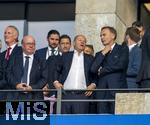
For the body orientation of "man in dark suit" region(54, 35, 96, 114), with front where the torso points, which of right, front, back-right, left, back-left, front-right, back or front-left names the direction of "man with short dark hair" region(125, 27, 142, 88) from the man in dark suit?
left

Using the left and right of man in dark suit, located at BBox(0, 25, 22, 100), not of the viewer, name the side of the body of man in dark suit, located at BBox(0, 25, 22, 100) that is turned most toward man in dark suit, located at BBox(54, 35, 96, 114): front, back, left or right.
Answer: left

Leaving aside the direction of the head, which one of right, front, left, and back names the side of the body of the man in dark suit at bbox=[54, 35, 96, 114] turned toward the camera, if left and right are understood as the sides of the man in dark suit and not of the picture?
front

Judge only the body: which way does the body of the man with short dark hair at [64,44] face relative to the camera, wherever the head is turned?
toward the camera

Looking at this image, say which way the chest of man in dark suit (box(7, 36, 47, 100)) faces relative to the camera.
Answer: toward the camera
